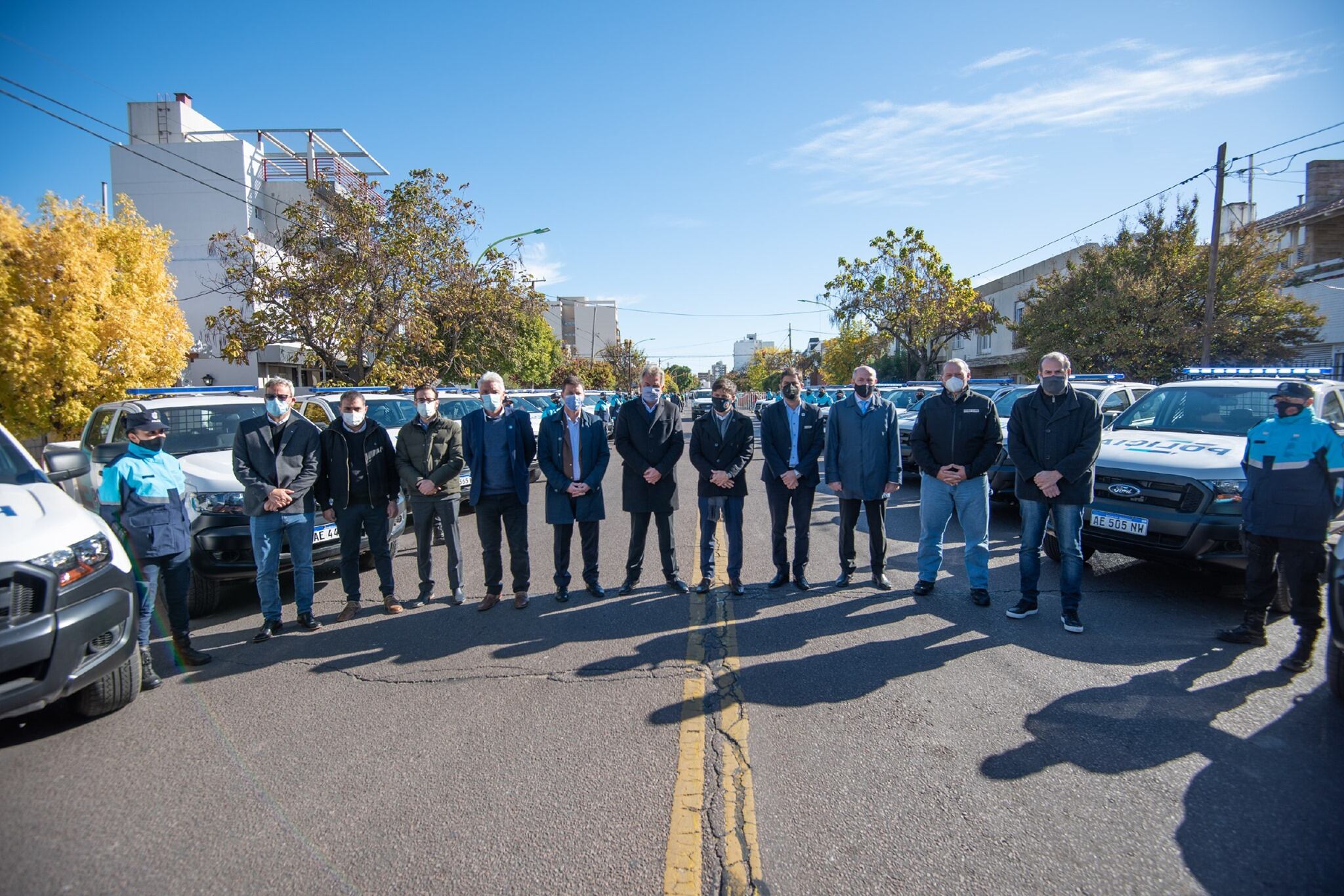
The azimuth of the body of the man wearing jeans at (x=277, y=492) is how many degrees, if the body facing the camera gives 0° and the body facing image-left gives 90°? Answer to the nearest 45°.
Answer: approximately 0°

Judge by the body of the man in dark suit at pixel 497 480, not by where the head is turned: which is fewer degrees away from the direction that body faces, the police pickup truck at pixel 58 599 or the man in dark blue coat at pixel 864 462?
the police pickup truck

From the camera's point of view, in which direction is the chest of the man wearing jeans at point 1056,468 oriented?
toward the camera

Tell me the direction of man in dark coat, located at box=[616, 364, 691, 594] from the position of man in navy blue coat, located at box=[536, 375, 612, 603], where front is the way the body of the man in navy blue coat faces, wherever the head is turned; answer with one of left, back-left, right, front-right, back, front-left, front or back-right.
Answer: left

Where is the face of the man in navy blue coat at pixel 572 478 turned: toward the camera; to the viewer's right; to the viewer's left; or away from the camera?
toward the camera

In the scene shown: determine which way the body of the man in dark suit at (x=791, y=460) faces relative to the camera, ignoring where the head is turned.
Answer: toward the camera

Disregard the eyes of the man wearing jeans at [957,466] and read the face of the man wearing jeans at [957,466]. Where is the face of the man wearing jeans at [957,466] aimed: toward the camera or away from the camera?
toward the camera

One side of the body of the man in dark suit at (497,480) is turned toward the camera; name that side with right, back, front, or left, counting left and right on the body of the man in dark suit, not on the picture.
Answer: front

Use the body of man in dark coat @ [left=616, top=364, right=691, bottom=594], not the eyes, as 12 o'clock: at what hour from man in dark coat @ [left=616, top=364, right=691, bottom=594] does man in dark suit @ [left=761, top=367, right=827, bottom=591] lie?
man in dark suit @ [left=761, top=367, right=827, bottom=591] is roughly at 9 o'clock from man in dark coat @ [left=616, top=364, right=691, bottom=594].

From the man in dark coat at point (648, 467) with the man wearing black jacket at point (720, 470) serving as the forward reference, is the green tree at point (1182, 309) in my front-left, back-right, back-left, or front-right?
front-left

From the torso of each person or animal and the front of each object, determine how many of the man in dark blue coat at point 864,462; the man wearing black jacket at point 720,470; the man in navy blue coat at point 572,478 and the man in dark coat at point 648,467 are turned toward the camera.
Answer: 4

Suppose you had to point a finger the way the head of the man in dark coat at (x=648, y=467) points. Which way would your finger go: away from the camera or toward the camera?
toward the camera

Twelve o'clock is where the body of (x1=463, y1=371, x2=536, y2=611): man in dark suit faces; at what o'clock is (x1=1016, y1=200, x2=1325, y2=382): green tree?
The green tree is roughly at 8 o'clock from the man in dark suit.

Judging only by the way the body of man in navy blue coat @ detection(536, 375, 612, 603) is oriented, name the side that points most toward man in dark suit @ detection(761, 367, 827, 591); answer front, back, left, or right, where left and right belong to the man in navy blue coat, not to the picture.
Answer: left
